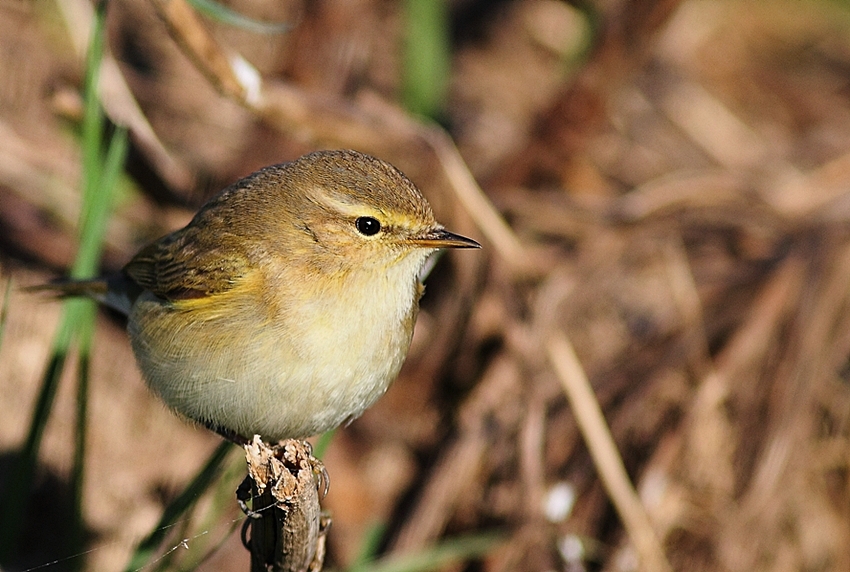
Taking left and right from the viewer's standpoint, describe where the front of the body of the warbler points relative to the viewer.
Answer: facing the viewer and to the right of the viewer

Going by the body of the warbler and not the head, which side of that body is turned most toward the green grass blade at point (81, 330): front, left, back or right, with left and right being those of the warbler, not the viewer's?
back
